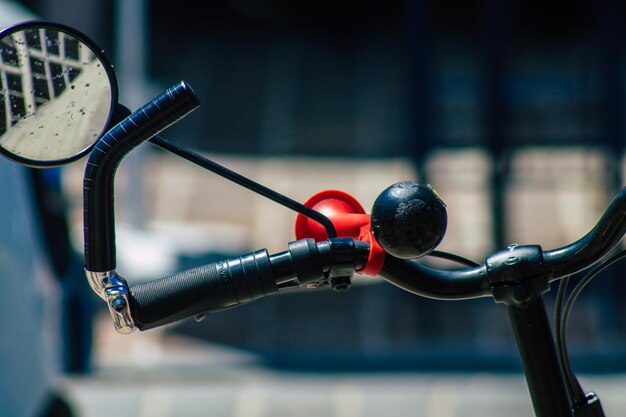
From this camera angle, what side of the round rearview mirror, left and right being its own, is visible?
front
